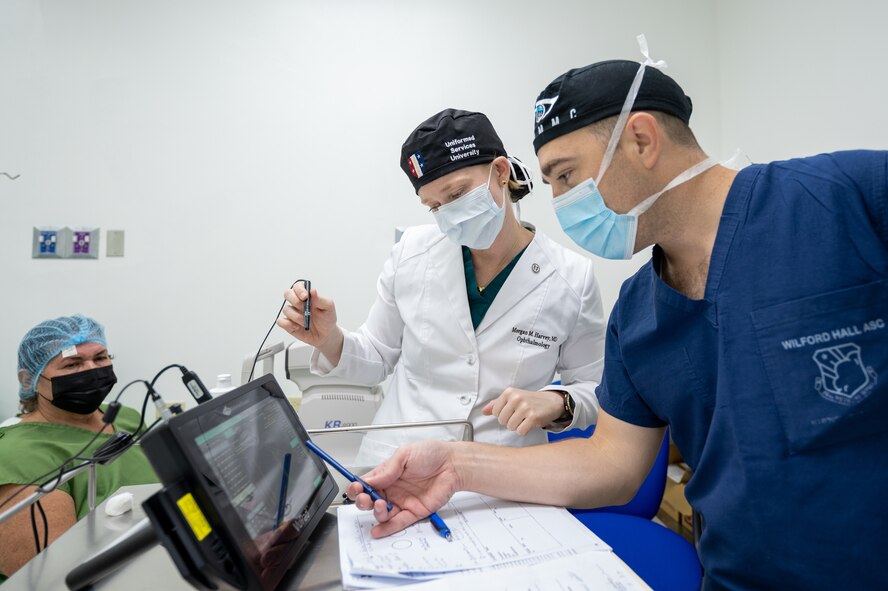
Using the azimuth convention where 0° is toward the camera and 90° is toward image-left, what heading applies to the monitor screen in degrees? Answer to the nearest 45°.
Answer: approximately 315°

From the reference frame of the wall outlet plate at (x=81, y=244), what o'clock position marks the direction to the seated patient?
The seated patient is roughly at 12 o'clock from the wall outlet plate.

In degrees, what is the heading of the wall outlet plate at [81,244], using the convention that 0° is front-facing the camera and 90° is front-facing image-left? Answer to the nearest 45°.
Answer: approximately 0°

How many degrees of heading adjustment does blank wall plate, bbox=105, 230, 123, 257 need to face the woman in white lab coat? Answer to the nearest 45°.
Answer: approximately 45° to its left

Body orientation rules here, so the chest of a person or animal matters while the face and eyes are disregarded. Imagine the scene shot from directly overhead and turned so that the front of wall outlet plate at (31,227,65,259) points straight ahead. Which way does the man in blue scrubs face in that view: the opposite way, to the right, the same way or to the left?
to the right

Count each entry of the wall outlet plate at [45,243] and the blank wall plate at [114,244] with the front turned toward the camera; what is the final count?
2

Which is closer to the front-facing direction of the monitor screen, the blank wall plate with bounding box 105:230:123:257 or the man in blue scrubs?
the man in blue scrubs

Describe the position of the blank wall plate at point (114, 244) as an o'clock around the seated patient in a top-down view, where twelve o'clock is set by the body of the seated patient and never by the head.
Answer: The blank wall plate is roughly at 8 o'clock from the seated patient.

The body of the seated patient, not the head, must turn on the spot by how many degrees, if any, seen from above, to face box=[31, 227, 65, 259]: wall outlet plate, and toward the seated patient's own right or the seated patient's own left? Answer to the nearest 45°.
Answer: approximately 135° to the seated patient's own left

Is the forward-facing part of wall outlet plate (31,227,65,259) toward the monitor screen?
yes
